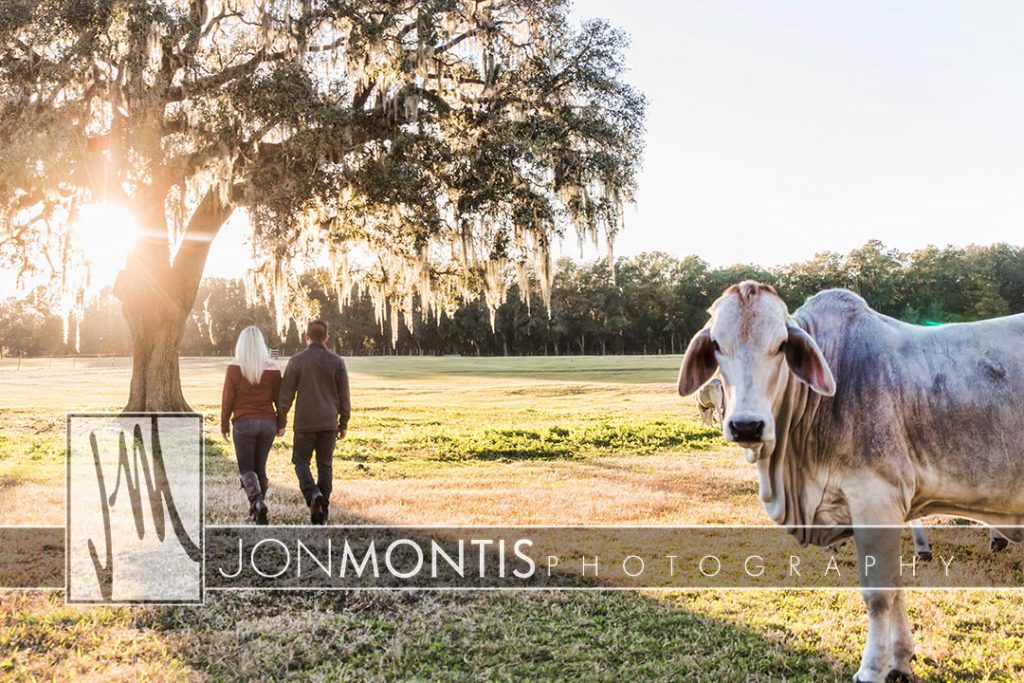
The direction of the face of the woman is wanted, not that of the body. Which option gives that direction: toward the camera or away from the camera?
away from the camera

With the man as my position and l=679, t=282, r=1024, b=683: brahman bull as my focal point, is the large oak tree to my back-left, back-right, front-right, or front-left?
back-left

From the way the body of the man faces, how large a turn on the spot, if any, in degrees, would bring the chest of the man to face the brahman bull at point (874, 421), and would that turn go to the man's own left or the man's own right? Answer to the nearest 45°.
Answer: approximately 135° to the man's own right

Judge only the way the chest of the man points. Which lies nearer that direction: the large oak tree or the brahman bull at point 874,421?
the large oak tree

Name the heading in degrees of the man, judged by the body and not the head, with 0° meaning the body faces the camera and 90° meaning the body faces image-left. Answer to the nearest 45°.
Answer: approximately 180°

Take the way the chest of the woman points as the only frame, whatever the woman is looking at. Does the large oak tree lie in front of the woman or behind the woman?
in front

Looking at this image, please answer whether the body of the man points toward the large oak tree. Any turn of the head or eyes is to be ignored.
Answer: yes

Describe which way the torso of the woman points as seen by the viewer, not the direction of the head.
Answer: away from the camera

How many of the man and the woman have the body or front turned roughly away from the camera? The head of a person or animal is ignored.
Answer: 2

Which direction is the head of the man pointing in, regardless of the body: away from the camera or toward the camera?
away from the camera
